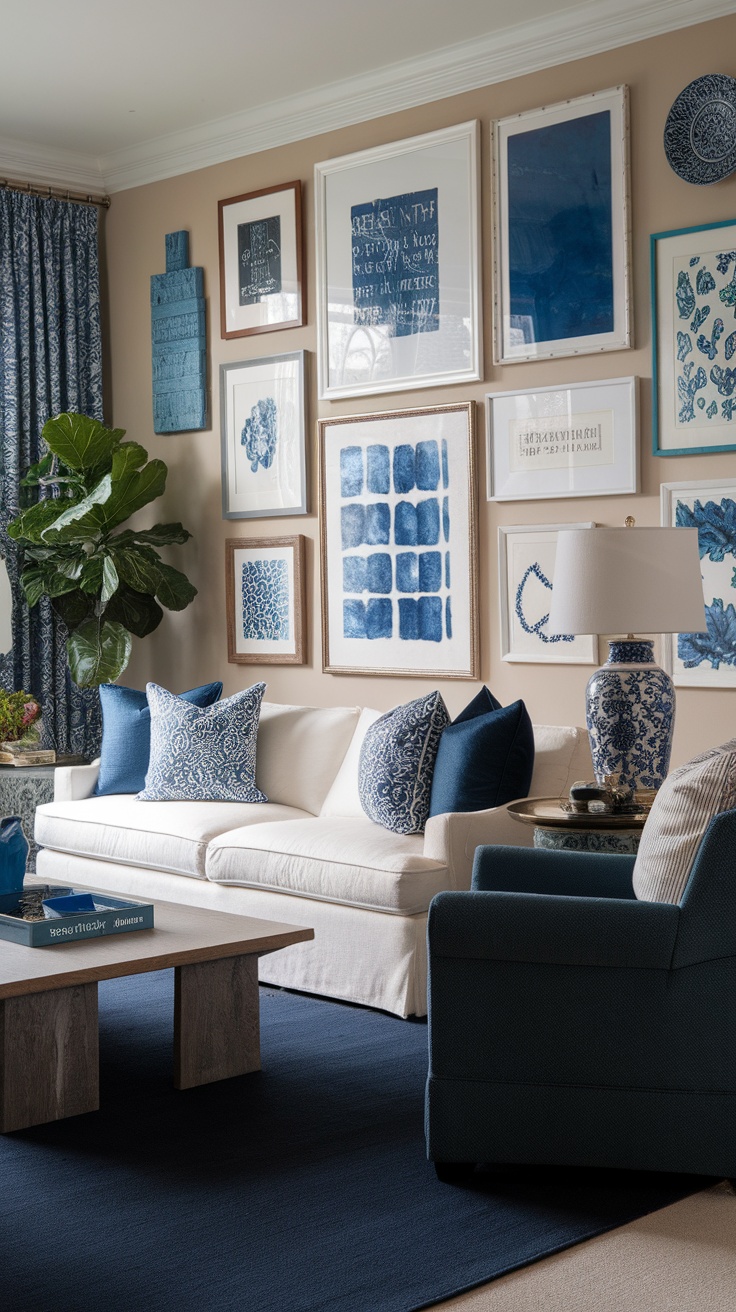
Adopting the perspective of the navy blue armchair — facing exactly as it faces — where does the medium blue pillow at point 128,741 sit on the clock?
The medium blue pillow is roughly at 2 o'clock from the navy blue armchair.

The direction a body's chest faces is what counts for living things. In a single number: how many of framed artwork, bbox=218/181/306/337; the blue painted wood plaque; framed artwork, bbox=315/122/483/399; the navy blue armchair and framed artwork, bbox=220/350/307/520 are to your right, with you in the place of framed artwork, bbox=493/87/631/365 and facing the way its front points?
4

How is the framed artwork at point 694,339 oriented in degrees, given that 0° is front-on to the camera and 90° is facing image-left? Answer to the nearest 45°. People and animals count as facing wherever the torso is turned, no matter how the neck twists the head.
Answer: approximately 45°

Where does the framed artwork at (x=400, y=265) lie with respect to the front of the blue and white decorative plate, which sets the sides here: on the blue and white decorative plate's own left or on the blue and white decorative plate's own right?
on the blue and white decorative plate's own right
